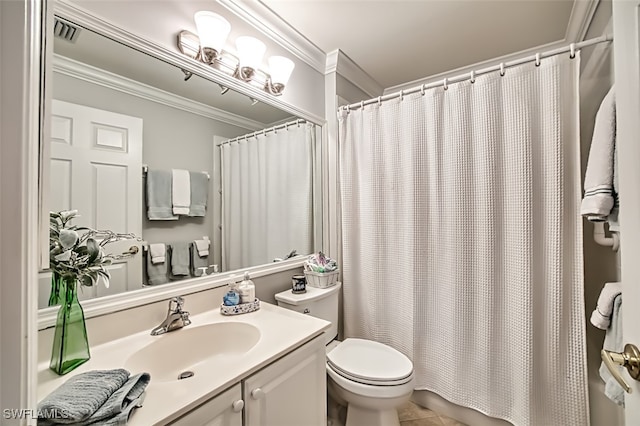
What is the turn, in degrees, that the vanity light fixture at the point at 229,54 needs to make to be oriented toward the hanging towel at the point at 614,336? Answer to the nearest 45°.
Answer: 0° — it already faces it

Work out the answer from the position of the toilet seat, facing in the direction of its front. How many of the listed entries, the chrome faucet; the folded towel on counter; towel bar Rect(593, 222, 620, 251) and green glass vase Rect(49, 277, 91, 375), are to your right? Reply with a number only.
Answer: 3

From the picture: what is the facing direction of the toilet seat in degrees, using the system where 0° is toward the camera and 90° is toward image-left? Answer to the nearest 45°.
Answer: approximately 315°

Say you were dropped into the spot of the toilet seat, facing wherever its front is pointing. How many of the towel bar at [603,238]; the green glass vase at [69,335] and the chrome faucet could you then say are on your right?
2

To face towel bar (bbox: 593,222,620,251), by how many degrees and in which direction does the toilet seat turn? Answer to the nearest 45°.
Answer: approximately 45° to its left

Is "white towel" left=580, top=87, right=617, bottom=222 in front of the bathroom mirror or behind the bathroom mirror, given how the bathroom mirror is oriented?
in front

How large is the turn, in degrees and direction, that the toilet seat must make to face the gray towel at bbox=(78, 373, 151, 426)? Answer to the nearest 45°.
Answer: approximately 90° to its right
